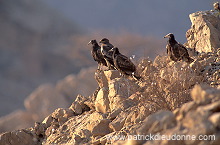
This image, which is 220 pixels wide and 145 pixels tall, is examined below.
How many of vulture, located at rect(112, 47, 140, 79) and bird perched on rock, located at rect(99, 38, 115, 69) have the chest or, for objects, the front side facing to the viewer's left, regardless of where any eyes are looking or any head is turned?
2

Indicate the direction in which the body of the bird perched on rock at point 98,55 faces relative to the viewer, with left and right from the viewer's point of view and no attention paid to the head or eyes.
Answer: facing to the left of the viewer

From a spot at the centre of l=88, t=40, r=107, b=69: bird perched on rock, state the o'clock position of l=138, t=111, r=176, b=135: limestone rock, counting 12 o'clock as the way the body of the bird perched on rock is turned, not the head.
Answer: The limestone rock is roughly at 9 o'clock from the bird perched on rock.

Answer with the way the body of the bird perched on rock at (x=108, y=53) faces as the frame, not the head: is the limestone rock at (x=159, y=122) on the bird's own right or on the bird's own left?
on the bird's own left

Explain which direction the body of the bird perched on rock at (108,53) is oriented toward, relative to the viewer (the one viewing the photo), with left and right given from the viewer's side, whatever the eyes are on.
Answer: facing to the left of the viewer

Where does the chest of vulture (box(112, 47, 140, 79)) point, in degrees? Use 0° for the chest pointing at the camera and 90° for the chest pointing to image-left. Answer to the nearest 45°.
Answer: approximately 90°

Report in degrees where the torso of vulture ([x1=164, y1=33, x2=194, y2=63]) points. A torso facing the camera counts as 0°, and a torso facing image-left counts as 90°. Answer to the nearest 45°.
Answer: approximately 90°

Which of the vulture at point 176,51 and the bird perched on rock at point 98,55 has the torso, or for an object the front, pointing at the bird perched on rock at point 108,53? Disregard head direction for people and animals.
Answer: the vulture
